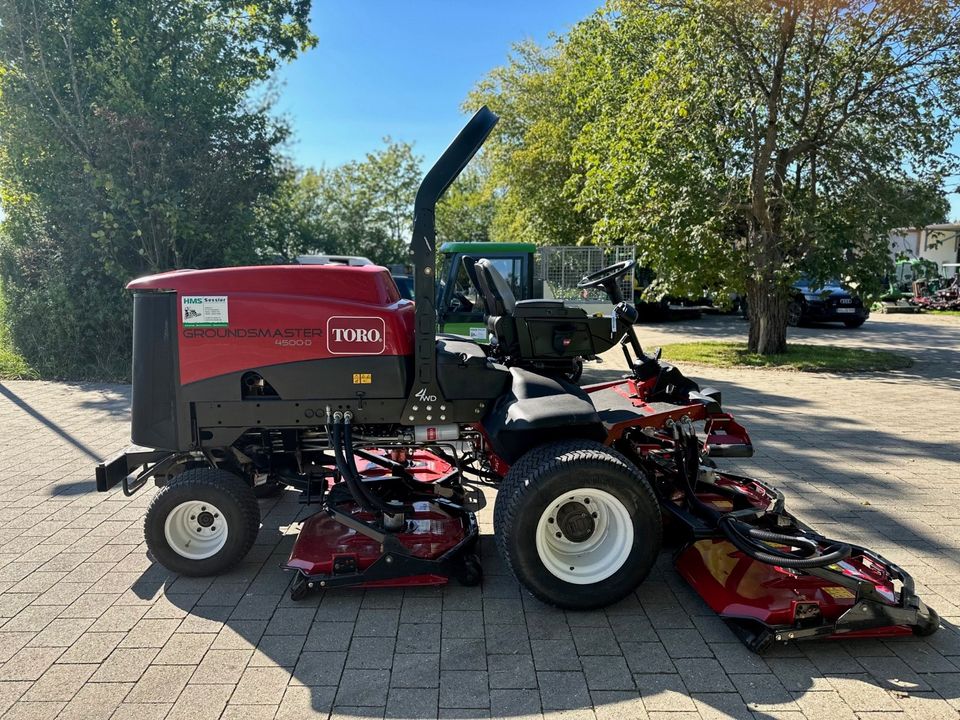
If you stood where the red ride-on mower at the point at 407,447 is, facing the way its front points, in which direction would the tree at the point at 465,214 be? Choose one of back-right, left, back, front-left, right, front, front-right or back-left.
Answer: left

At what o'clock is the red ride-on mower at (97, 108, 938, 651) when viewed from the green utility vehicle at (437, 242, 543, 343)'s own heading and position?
The red ride-on mower is roughly at 9 o'clock from the green utility vehicle.

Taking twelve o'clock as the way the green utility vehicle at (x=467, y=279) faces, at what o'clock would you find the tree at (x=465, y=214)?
The tree is roughly at 3 o'clock from the green utility vehicle.

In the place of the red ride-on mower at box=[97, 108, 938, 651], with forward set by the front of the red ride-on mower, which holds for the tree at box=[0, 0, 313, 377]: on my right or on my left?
on my left

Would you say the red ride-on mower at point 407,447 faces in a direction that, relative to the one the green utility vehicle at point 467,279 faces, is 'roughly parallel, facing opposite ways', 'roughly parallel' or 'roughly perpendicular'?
roughly parallel, facing opposite ways

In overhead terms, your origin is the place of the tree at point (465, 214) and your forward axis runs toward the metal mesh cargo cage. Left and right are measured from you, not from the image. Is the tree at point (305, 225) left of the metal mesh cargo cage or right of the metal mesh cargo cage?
right

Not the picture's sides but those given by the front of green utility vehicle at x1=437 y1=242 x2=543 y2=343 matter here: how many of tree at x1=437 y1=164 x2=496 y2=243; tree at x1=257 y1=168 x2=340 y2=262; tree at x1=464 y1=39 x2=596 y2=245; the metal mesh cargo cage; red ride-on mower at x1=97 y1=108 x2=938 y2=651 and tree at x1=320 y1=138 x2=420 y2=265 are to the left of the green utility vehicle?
1

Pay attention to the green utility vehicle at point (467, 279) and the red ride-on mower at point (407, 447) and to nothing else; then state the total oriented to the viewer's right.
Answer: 1

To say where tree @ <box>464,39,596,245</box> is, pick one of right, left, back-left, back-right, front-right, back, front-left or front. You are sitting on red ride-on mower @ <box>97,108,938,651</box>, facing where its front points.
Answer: left

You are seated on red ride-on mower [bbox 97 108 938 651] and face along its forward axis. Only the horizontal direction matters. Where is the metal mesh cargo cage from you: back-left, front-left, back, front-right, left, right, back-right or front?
left

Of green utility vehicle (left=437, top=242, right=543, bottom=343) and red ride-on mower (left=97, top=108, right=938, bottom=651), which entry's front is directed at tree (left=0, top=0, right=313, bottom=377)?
the green utility vehicle

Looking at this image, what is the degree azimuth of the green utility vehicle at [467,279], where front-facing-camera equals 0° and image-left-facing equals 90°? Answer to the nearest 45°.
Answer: approximately 90°

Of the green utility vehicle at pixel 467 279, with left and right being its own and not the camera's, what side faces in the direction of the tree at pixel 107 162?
front

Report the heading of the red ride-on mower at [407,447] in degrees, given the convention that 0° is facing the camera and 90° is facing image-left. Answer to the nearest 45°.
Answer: approximately 270°
